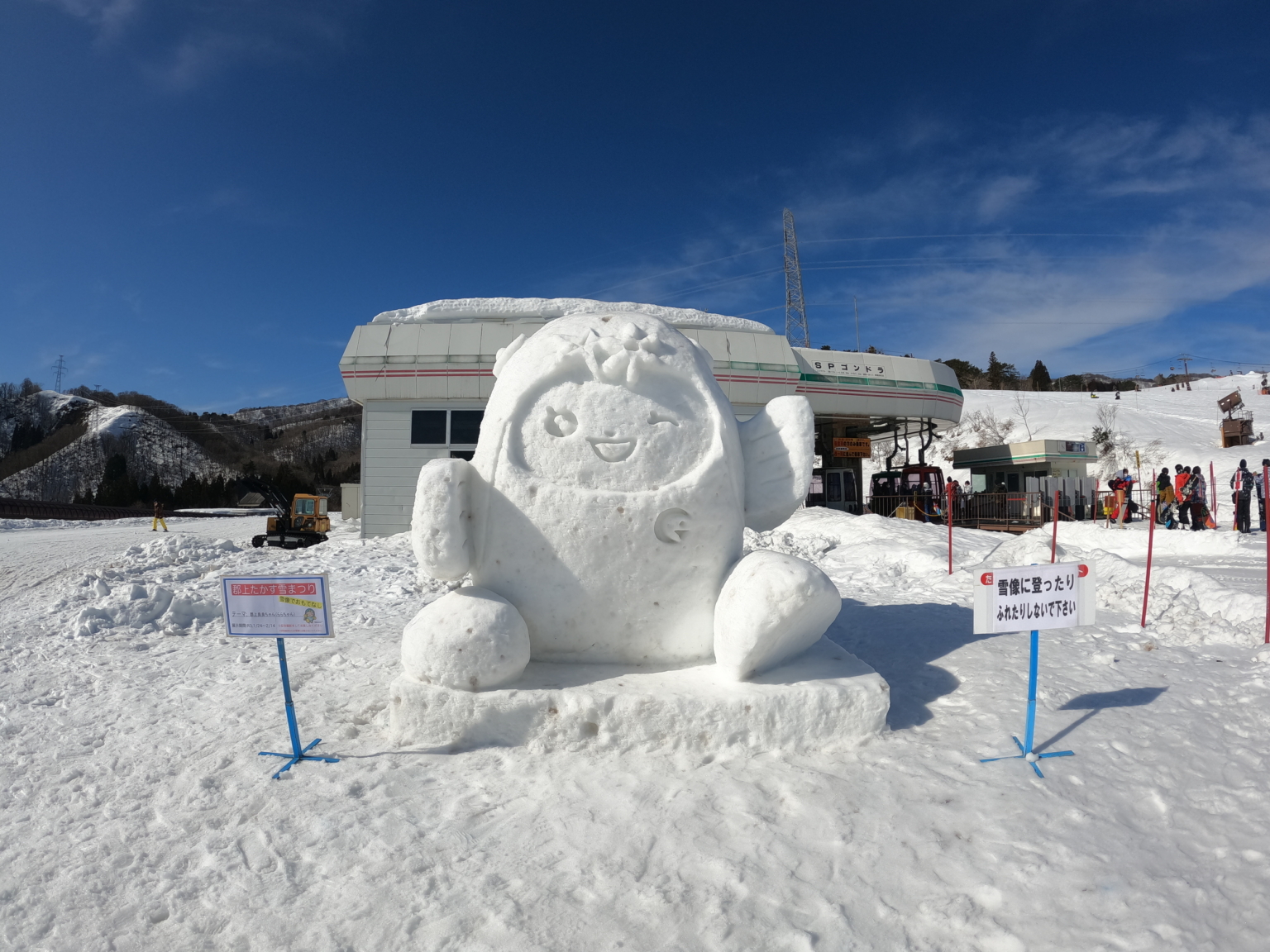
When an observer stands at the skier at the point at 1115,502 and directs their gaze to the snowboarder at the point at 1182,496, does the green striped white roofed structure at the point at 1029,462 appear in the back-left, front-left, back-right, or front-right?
back-left

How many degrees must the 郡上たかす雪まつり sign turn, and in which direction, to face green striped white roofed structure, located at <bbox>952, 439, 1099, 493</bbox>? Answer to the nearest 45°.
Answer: approximately 135° to its left

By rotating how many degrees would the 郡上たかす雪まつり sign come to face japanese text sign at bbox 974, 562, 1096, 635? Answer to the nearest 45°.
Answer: approximately 45° to its left

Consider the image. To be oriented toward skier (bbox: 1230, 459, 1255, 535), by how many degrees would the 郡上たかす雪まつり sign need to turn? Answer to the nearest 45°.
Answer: approximately 90° to its left

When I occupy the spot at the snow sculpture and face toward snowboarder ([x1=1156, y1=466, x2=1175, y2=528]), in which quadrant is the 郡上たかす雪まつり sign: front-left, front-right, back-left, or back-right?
back-left
